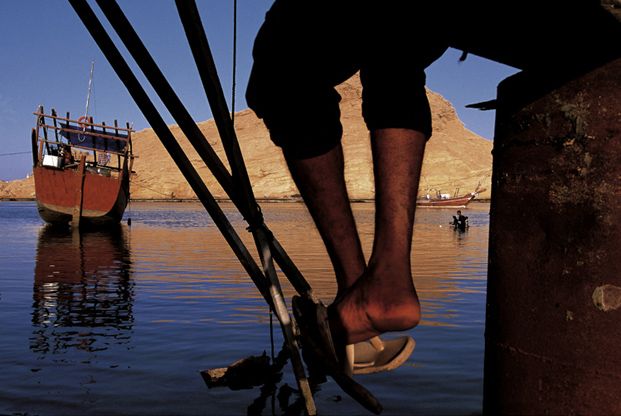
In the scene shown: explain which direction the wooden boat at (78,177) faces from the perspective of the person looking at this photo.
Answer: facing away from the viewer

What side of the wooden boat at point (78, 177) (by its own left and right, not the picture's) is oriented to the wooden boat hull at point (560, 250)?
back
